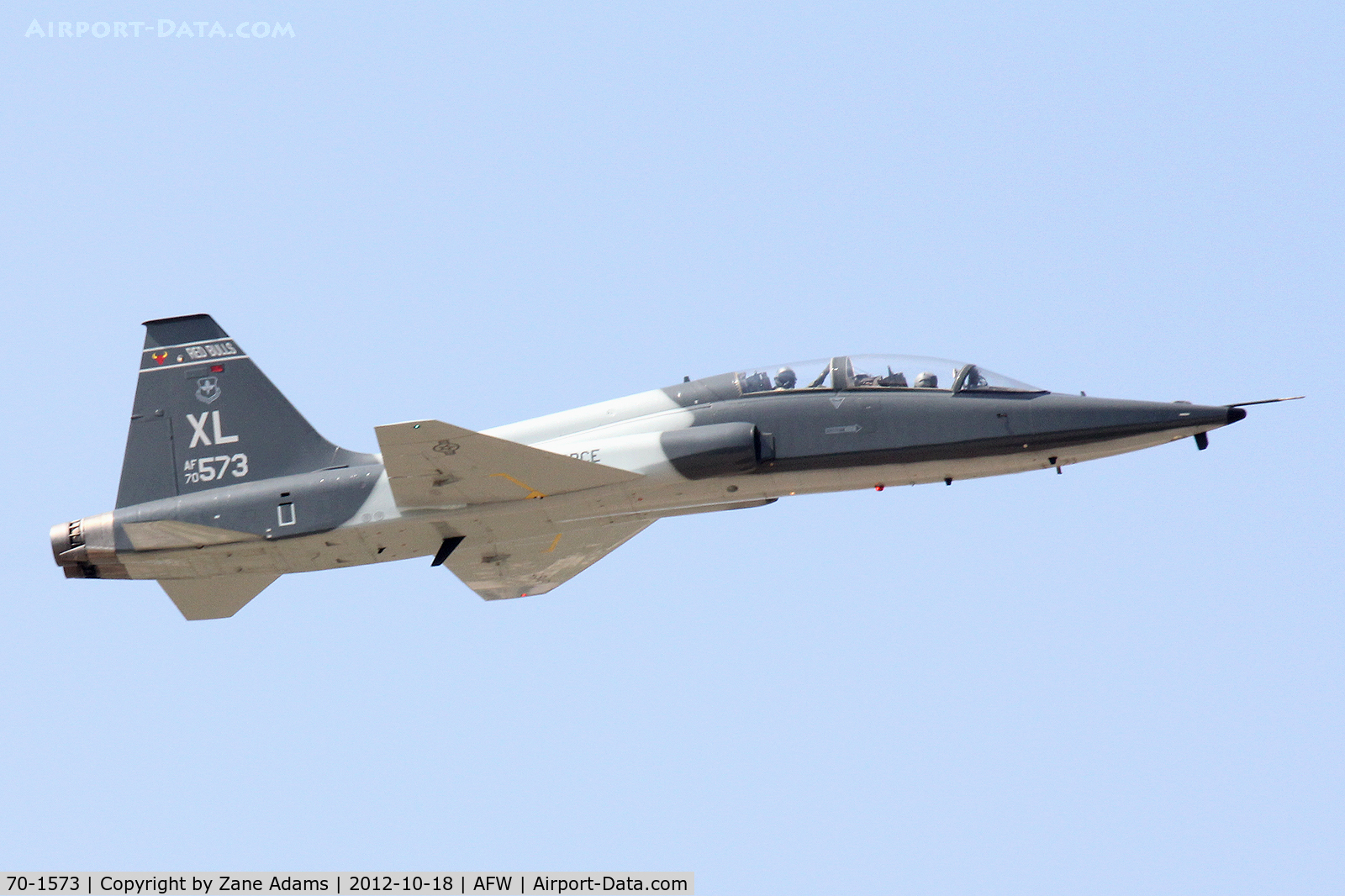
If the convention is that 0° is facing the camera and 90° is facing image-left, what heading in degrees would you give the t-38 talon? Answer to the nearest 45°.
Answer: approximately 270°
